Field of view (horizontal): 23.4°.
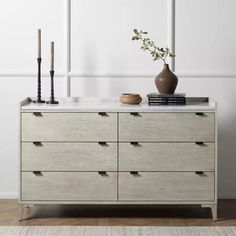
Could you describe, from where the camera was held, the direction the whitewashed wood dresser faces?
facing the viewer
